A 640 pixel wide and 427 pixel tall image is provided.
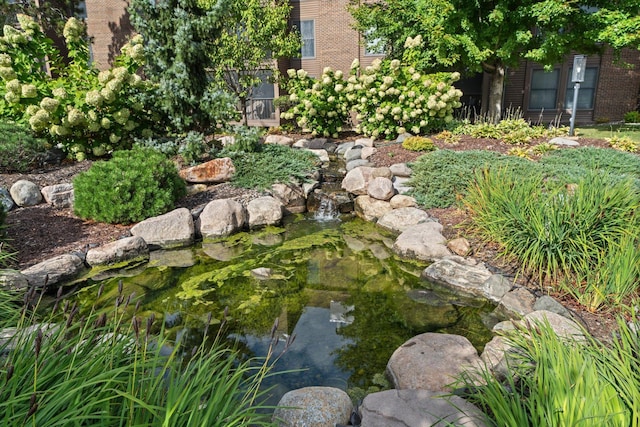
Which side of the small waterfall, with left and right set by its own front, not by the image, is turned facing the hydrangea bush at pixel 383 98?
back

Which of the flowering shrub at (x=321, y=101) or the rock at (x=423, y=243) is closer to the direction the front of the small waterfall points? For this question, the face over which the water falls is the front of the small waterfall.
the rock

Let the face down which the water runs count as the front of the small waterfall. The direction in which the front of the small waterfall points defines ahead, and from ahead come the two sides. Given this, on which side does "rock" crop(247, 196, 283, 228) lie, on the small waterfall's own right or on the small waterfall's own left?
on the small waterfall's own right

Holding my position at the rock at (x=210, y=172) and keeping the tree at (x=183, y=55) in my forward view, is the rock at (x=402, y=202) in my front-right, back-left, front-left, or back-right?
back-right

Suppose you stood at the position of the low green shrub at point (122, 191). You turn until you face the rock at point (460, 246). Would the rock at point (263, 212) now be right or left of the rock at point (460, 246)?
left

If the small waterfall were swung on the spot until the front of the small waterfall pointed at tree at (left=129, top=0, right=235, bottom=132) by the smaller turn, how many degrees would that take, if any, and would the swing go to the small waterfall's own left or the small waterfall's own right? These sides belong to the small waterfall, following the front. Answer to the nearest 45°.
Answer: approximately 90° to the small waterfall's own right

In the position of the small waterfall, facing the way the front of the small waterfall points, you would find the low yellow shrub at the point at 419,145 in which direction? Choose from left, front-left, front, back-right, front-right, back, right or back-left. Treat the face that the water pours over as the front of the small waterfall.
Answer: back-left

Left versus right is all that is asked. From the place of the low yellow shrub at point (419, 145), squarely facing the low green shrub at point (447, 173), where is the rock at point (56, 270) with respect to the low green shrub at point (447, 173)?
right

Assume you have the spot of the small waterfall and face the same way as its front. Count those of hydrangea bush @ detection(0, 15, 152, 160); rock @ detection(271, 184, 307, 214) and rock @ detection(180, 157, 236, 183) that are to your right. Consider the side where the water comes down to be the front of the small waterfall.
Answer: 3

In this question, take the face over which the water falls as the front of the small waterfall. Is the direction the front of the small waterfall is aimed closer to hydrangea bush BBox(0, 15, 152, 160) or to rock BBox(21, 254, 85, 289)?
the rock

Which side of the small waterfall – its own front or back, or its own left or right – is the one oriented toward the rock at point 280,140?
back

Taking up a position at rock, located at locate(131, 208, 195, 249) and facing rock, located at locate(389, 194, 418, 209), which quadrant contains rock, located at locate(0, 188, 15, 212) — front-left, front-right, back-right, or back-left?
back-left

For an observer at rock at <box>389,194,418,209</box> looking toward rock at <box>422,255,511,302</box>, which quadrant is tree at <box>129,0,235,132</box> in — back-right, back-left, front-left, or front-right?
back-right

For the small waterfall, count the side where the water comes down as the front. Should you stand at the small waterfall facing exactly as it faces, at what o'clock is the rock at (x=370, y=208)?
The rock is roughly at 10 o'clock from the small waterfall.

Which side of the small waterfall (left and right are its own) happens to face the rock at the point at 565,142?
left

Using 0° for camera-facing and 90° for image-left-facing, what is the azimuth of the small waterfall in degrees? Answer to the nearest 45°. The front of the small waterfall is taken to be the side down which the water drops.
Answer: approximately 0°

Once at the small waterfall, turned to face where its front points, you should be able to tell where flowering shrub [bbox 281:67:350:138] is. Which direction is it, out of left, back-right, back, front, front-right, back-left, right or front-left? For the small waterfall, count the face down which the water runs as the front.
back
